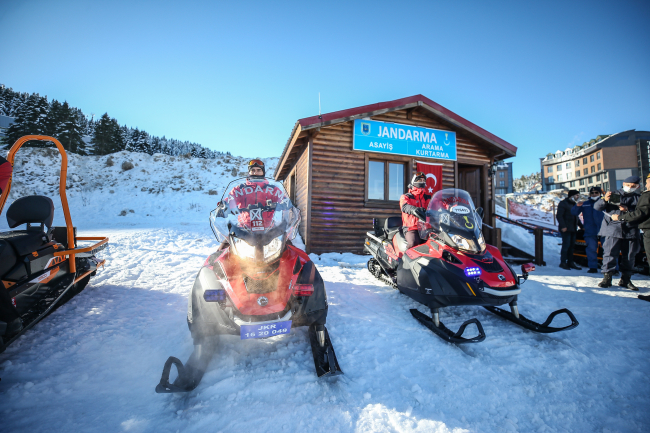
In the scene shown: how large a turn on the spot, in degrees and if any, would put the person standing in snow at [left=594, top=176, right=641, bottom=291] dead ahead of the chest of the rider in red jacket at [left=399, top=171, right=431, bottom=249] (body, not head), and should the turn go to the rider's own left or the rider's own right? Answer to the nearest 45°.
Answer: approximately 90° to the rider's own left

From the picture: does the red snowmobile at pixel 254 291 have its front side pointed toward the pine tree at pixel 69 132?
no

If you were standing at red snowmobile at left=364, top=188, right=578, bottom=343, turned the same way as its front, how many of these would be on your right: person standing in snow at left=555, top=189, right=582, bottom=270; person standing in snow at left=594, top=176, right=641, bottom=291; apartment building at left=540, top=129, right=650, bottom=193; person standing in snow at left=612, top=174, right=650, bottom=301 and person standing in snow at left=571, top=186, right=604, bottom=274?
0

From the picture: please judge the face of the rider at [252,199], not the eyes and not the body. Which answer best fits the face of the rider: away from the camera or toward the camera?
toward the camera

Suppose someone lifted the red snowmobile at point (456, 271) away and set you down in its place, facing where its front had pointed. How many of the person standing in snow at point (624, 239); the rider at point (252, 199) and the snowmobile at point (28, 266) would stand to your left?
1

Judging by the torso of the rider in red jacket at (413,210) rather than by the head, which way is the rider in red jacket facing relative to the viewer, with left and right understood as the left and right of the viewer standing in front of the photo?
facing the viewer and to the right of the viewer

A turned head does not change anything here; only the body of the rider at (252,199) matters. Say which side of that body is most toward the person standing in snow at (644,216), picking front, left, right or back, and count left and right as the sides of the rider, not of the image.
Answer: left

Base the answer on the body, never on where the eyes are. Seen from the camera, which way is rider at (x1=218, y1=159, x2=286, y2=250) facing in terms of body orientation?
toward the camera

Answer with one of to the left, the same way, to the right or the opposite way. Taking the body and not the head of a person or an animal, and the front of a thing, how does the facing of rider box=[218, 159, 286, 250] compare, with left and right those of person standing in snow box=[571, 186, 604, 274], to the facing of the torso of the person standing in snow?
to the left

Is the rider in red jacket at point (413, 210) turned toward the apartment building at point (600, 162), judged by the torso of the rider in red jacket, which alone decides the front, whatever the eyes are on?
no

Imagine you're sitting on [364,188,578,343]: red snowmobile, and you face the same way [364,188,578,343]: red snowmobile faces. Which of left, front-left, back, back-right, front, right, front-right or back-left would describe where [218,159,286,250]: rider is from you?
right

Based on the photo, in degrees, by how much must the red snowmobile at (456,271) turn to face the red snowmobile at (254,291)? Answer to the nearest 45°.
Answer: approximately 90° to its right

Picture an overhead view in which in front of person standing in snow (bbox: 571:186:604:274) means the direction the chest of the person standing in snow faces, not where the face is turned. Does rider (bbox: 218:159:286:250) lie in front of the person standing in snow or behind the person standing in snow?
in front

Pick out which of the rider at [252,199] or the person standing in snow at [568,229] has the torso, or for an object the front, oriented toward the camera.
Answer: the rider
